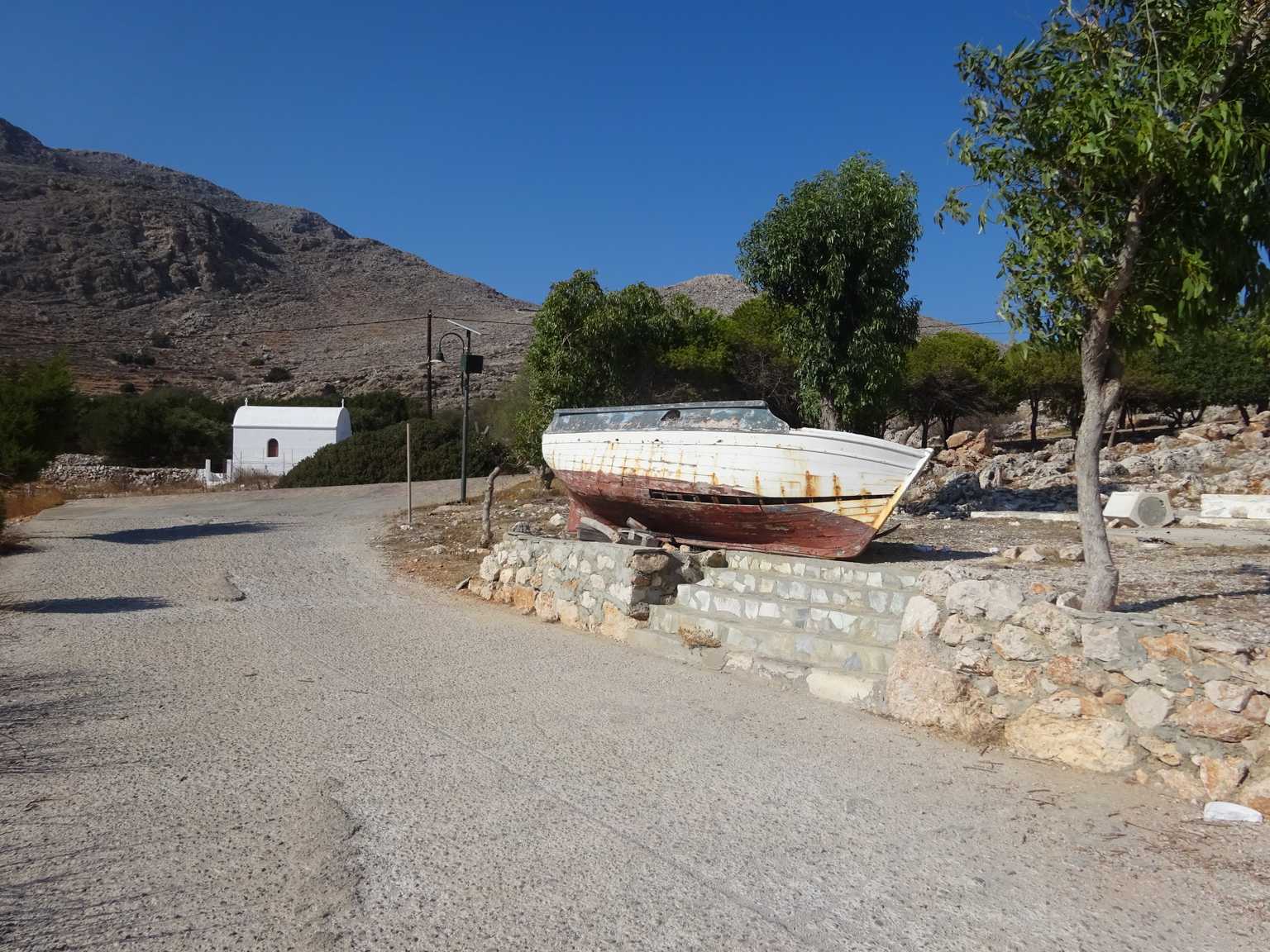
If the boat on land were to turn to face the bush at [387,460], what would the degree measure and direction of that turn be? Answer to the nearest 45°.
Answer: approximately 135° to its left

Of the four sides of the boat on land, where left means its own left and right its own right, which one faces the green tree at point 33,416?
back

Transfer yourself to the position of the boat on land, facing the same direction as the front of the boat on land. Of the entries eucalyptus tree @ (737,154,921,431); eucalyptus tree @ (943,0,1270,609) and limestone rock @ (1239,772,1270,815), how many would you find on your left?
1

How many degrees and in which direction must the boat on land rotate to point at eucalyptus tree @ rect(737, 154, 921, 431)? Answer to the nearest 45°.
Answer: approximately 90° to its left

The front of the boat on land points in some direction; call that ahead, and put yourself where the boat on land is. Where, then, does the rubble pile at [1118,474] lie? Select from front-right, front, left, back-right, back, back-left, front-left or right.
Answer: front-left

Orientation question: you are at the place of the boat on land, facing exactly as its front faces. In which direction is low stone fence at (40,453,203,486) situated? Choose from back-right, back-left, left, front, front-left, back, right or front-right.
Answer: back-left

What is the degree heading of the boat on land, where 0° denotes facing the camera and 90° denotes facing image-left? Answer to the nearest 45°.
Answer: approximately 270°

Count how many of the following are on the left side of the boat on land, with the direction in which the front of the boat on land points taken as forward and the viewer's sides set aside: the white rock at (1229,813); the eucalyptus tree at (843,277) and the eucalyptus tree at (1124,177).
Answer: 1

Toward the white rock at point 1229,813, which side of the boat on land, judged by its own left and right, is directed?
right

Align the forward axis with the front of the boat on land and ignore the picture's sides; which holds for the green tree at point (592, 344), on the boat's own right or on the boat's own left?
on the boat's own left

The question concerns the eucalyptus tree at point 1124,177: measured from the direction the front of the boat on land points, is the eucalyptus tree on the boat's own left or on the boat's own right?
on the boat's own right

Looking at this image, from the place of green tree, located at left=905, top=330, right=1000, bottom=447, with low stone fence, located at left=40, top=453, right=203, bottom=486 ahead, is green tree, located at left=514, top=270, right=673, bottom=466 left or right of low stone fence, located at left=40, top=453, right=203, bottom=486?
left

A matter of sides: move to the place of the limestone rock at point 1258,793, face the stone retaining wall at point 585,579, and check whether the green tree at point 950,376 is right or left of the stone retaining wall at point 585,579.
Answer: right

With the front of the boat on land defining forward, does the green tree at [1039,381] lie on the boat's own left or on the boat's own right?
on the boat's own left
